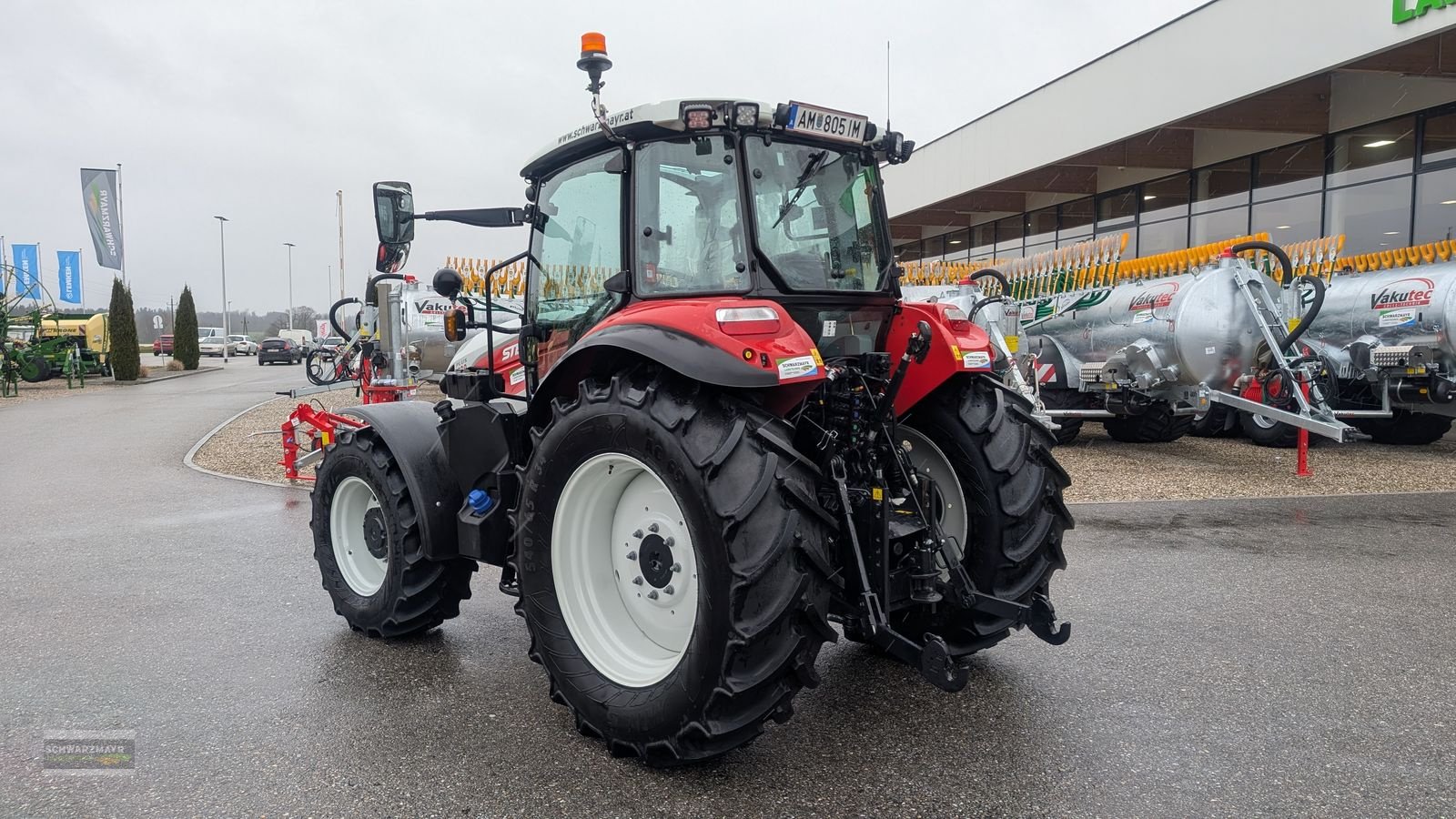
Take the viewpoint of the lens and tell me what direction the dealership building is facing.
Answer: facing the viewer and to the left of the viewer

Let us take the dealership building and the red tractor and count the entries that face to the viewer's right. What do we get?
0

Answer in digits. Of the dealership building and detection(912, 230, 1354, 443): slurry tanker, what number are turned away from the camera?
0

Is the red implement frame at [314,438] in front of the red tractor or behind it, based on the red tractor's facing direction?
in front

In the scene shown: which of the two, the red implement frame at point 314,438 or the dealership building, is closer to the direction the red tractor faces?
the red implement frame

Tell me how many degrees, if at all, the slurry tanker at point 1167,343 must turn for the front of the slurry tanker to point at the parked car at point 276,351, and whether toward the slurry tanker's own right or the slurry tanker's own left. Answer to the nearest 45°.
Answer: approximately 180°

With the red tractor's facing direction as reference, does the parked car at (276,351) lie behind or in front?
in front

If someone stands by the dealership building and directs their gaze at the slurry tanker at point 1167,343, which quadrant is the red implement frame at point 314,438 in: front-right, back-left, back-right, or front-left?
front-right

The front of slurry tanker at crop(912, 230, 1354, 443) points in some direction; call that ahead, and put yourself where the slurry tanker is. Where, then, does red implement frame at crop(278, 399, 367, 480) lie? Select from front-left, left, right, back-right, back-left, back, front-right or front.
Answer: right

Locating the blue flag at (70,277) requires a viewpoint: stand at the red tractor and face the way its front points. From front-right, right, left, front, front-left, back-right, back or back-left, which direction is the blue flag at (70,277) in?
front

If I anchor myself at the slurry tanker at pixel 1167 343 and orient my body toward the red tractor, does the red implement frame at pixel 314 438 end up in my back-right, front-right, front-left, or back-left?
front-right

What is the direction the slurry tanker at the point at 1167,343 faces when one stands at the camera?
facing the viewer and to the right of the viewer

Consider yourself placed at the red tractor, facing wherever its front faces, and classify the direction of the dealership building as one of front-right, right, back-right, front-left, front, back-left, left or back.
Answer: right

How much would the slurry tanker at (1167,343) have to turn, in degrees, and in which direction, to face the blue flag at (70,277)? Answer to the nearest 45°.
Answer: approximately 135° to its right

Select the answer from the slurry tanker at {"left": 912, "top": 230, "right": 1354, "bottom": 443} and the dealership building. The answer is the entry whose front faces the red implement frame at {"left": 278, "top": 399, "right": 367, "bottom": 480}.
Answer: the dealership building

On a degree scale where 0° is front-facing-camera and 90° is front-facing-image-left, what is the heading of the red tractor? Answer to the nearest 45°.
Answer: approximately 135°

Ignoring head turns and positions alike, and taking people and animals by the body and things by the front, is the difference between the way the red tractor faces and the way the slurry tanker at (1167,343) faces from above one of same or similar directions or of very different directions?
very different directions

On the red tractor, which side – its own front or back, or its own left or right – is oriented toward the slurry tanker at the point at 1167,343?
right

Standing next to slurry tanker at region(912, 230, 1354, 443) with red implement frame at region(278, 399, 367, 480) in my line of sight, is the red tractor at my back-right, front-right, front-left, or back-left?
front-left
